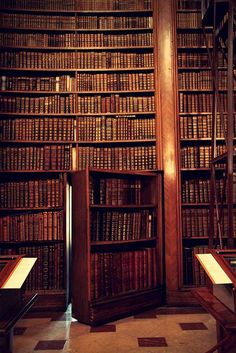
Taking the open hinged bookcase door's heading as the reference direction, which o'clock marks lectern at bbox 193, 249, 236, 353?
The lectern is roughly at 1 o'clock from the open hinged bookcase door.

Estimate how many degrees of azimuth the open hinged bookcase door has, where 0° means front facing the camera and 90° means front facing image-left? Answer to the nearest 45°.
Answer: approximately 315°

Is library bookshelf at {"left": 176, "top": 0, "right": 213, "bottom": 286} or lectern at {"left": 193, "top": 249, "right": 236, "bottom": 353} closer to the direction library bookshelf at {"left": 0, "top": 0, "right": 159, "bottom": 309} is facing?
the lectern

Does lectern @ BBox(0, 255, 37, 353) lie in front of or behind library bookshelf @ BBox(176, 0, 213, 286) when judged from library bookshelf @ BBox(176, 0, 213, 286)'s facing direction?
in front

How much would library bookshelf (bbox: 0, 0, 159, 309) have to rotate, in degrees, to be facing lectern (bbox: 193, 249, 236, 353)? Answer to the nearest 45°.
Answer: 0° — it already faces it

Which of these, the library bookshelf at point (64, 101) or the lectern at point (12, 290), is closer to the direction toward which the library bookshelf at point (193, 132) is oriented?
the lectern
